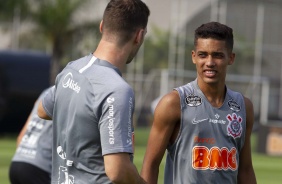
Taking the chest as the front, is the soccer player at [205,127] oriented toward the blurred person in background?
no

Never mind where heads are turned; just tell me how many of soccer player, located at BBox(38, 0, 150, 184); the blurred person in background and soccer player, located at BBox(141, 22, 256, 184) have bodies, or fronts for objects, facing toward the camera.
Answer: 1

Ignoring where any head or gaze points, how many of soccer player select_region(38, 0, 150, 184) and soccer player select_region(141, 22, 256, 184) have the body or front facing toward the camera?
1

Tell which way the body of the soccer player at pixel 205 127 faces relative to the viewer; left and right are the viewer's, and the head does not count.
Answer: facing the viewer

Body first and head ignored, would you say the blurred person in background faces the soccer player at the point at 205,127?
no

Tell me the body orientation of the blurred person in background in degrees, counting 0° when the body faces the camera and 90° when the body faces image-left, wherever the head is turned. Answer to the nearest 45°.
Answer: approximately 225°

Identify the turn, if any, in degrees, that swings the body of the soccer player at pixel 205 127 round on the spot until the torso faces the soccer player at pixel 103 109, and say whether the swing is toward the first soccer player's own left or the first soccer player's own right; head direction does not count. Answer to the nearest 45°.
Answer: approximately 45° to the first soccer player's own right

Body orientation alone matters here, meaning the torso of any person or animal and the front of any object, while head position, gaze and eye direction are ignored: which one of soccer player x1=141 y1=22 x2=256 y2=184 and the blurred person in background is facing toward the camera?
the soccer player

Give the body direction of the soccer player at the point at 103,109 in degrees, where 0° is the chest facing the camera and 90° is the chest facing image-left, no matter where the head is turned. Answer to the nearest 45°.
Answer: approximately 225°

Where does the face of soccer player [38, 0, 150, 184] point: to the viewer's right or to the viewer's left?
to the viewer's right

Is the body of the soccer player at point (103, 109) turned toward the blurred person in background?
no

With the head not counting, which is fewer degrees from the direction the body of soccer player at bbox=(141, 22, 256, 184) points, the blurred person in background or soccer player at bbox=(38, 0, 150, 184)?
the soccer player

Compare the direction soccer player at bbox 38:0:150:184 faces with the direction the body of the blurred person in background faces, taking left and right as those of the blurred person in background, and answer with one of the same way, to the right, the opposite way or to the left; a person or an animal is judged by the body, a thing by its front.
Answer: the same way
